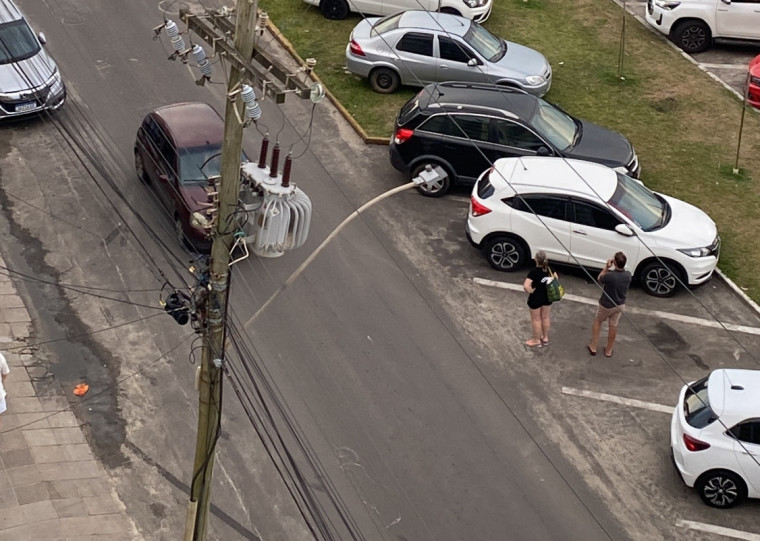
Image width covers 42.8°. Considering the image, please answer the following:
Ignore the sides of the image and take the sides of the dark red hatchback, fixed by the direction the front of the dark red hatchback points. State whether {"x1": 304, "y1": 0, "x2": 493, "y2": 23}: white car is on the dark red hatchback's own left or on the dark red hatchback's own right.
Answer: on the dark red hatchback's own left

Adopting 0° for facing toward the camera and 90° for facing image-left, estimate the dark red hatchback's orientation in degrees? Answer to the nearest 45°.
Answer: approximately 315°

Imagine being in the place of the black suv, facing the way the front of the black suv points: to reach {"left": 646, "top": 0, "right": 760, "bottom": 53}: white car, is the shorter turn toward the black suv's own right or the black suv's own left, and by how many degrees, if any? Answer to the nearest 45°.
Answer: approximately 45° to the black suv's own left

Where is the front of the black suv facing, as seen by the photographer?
facing to the right of the viewer

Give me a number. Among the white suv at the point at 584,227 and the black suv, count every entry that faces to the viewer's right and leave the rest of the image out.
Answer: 2

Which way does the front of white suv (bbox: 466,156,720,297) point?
to the viewer's right

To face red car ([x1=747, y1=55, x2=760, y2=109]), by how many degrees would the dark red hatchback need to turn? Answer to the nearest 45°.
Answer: approximately 45° to its left

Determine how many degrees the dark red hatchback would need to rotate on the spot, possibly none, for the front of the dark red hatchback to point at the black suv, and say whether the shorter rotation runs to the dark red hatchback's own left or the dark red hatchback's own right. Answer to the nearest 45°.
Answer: approximately 45° to the dark red hatchback's own left

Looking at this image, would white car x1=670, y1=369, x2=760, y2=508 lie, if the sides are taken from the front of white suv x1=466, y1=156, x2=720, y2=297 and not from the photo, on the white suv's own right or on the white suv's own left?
on the white suv's own right

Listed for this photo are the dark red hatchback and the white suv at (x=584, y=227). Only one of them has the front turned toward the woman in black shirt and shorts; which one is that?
the dark red hatchback
